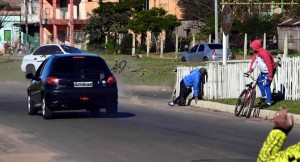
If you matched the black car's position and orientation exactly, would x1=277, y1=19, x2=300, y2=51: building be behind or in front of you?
in front

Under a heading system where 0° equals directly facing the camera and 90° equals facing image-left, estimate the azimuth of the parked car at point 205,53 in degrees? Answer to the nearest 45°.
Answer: approximately 135°

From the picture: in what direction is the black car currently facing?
away from the camera

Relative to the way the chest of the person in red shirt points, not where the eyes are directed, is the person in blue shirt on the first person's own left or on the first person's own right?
on the first person's own right

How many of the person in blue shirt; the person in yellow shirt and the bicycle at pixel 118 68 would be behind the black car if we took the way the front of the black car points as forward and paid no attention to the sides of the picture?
1

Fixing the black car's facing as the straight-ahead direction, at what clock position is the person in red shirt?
The person in red shirt is roughly at 3 o'clock from the black car.

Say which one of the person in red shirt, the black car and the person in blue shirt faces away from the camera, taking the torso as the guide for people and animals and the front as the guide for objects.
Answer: the black car

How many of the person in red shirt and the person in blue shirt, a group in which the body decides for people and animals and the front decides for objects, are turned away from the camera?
0

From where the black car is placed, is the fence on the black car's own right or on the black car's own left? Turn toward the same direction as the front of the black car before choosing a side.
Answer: on the black car's own right
